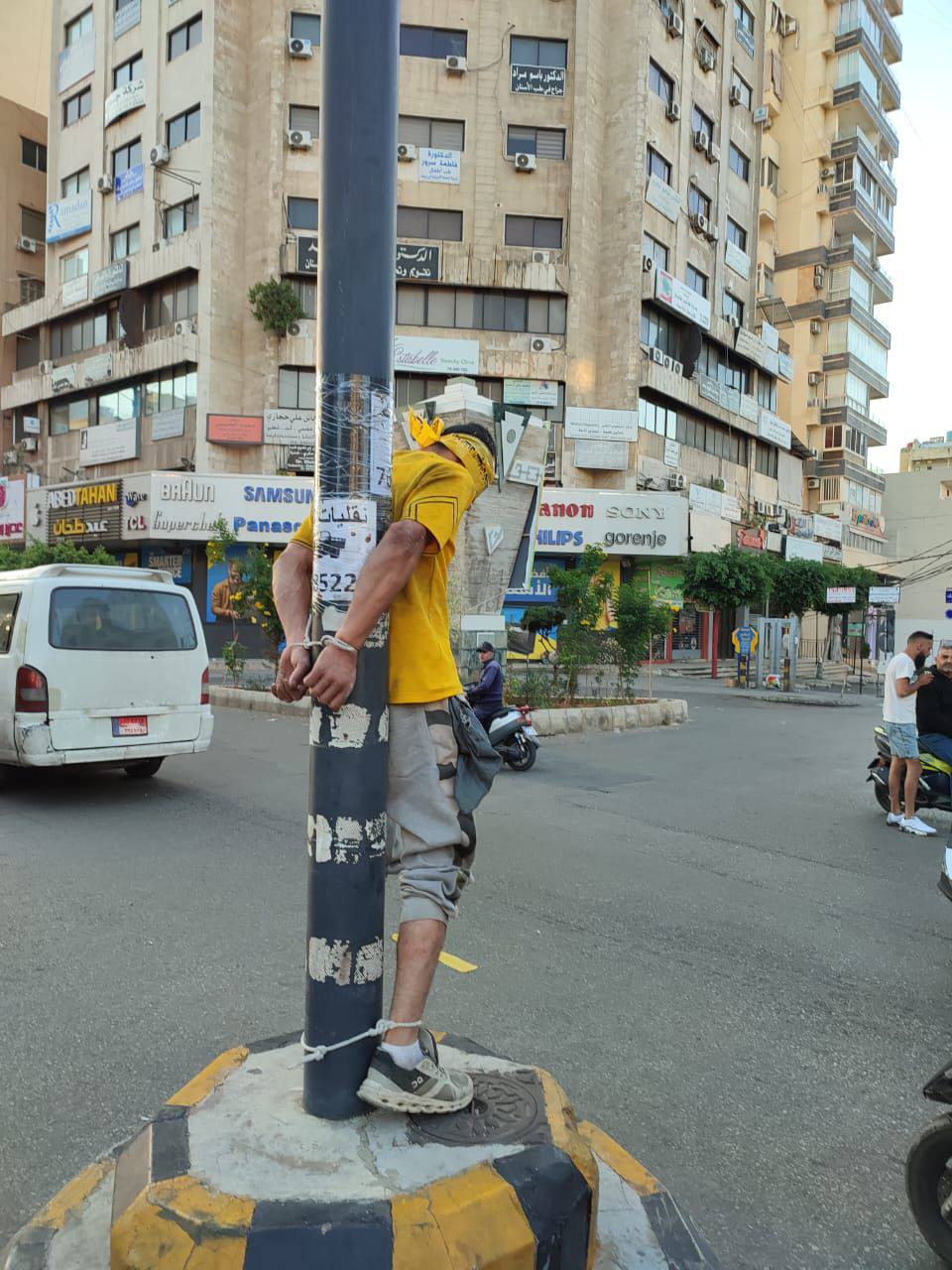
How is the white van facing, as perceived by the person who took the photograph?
facing away from the viewer and to the left of the viewer

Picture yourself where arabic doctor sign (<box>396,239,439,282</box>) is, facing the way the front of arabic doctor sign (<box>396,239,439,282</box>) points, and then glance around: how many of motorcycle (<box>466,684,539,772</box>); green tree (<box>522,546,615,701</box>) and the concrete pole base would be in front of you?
3

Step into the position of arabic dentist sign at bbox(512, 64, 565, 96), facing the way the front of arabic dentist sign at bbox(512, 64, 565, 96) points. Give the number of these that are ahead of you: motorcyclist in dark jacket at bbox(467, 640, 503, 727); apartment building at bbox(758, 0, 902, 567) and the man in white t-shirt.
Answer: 2

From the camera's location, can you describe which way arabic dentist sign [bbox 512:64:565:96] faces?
facing the viewer

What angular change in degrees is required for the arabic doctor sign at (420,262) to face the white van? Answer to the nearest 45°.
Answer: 0° — it already faces it

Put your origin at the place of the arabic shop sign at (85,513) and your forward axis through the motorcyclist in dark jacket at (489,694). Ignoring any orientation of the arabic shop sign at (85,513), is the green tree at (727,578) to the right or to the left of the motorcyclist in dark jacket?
left

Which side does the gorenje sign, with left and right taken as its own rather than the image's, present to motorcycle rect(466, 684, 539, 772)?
front

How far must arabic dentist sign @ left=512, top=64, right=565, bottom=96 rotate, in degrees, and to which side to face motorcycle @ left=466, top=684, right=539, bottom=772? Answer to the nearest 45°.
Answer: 0° — it already faces it

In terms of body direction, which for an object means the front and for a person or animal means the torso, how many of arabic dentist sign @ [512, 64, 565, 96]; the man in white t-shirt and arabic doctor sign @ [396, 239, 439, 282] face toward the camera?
2

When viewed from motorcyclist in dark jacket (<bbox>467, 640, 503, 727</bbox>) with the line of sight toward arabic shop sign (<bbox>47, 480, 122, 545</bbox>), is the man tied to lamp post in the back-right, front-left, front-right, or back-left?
back-left

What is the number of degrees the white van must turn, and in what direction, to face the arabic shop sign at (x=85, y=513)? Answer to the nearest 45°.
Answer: approximately 45° to its right

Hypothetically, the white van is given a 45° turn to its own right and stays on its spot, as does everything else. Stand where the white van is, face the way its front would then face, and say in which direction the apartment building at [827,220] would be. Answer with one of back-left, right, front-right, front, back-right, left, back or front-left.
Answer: front-right

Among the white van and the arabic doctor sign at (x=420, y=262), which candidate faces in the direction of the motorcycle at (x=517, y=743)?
the arabic doctor sign

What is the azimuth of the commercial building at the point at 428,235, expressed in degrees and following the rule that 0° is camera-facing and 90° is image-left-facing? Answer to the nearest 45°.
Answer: approximately 0°

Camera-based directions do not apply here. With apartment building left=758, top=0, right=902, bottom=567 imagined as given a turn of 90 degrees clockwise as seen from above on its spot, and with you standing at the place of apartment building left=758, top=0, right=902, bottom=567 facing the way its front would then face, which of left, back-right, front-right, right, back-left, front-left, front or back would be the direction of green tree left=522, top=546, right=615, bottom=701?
front-left

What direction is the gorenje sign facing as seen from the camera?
toward the camera

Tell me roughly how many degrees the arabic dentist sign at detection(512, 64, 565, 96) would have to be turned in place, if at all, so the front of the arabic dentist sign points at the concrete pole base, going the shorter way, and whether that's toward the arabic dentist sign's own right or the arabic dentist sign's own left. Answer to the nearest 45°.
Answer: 0° — it already faces it
